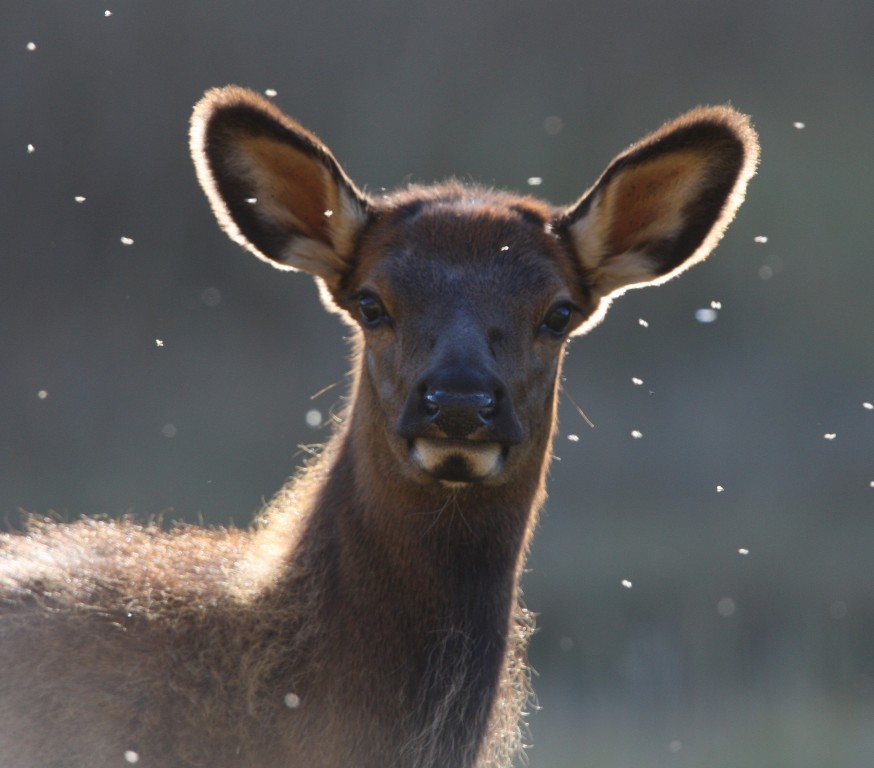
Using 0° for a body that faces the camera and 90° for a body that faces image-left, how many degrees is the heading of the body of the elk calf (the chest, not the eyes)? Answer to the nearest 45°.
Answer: approximately 315°
